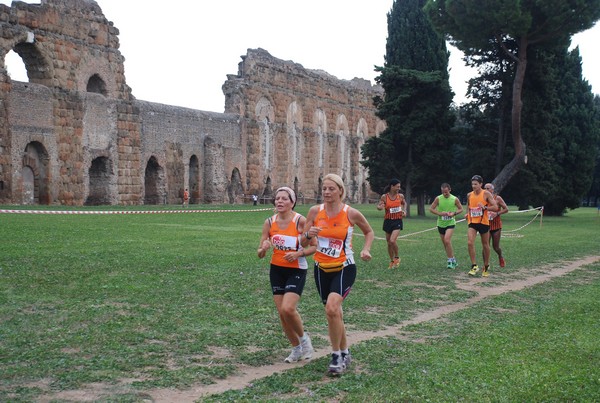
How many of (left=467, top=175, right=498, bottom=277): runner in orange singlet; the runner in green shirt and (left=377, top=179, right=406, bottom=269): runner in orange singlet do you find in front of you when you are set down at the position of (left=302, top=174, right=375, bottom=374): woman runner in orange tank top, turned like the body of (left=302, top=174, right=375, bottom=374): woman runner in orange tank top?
0

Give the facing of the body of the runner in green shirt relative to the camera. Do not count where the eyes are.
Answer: toward the camera

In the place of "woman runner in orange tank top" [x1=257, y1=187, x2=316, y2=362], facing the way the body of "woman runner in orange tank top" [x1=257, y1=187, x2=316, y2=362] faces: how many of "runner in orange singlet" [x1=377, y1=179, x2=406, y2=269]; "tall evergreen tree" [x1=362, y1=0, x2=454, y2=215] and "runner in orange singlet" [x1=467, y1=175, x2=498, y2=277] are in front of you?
0

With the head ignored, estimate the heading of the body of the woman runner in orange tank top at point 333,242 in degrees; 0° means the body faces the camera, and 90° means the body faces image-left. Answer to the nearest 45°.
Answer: approximately 45°

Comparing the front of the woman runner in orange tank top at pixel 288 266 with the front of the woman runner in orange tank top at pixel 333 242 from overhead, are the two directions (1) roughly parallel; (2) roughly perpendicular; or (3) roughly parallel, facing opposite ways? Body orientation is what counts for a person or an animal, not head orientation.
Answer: roughly parallel

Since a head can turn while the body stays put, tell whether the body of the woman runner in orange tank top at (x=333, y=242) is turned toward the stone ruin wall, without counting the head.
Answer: no

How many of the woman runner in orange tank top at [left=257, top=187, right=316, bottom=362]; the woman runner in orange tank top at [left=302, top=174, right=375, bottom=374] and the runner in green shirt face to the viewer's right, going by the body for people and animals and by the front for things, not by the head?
0

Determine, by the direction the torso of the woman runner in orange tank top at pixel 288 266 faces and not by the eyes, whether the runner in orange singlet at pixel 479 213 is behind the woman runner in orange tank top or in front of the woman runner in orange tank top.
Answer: behind

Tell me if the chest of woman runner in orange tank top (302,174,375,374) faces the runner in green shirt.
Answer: no

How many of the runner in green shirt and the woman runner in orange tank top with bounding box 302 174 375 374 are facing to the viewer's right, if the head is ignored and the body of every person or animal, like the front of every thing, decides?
0

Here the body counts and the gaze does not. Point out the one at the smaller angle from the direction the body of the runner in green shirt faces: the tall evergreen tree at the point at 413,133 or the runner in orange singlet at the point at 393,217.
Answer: the runner in orange singlet

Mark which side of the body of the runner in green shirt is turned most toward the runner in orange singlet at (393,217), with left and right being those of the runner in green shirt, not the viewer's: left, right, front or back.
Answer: right

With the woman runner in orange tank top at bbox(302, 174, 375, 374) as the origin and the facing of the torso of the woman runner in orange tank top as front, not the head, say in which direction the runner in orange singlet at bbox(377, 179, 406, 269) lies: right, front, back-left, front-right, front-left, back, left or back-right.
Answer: back-right

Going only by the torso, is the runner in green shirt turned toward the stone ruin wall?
no

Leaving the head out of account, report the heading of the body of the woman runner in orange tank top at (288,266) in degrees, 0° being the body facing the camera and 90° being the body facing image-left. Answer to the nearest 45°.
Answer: approximately 45°

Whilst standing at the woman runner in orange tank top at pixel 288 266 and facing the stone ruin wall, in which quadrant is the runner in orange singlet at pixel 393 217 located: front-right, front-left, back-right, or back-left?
front-right

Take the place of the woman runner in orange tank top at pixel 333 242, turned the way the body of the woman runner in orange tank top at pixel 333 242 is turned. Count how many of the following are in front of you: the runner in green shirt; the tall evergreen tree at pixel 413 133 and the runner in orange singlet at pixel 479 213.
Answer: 0
